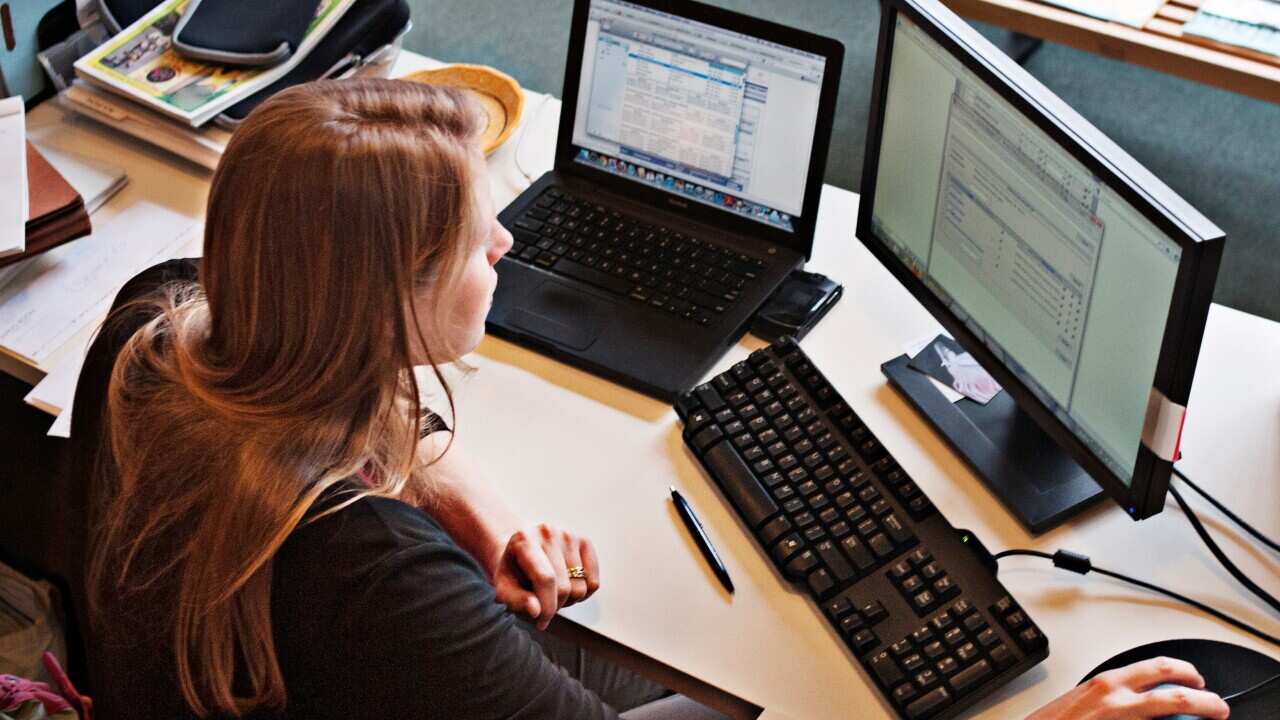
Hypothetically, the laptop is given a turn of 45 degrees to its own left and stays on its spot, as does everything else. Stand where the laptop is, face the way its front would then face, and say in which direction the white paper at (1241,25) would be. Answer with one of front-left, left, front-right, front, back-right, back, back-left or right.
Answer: back-left

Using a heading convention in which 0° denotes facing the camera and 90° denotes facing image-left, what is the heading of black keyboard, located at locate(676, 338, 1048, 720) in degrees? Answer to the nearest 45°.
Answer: approximately 45°

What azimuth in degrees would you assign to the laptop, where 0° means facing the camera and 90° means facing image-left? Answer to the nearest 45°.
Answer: approximately 45°

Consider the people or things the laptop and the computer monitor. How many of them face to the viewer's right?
0

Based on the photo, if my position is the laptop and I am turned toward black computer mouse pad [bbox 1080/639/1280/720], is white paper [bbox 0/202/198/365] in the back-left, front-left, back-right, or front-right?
back-right

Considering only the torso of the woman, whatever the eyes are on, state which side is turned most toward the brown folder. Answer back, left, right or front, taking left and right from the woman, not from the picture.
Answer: left

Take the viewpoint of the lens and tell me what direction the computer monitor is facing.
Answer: facing the viewer and to the left of the viewer

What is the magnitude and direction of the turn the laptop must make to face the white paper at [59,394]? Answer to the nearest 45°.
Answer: approximately 45° to its right

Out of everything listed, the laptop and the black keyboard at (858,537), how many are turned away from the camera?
0

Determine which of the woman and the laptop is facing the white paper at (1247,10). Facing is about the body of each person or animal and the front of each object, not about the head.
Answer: the woman

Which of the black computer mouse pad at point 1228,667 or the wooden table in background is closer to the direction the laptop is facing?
the black computer mouse pad

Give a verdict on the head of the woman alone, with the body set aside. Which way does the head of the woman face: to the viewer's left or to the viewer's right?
to the viewer's right
